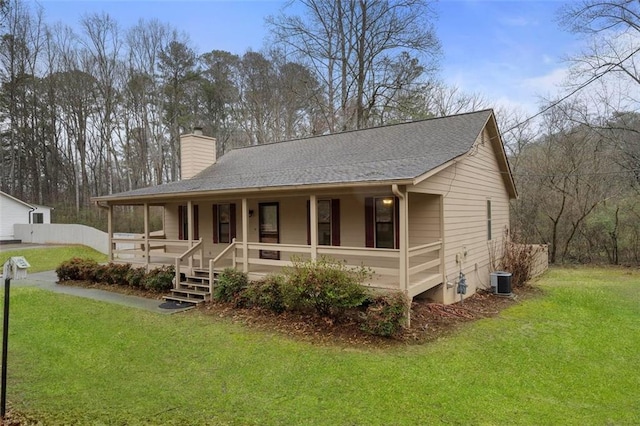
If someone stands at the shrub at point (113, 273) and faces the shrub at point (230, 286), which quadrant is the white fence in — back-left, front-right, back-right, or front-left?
back-left

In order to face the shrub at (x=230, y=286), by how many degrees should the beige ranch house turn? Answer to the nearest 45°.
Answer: approximately 45° to its right

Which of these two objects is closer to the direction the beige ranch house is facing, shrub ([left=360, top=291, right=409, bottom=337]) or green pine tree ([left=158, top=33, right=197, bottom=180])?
the shrub

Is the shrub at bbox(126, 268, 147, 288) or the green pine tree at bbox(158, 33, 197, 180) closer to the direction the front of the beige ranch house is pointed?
the shrub

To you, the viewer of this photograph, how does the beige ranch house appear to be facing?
facing the viewer and to the left of the viewer

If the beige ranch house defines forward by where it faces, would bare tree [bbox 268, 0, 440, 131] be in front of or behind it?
behind

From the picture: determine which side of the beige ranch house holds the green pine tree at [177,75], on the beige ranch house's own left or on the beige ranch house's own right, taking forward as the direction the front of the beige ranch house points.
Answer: on the beige ranch house's own right

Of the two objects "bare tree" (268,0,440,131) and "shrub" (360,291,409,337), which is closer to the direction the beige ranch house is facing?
the shrub

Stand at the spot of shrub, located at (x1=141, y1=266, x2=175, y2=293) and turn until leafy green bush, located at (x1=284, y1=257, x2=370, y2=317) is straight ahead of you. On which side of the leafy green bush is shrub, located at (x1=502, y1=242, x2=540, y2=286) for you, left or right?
left

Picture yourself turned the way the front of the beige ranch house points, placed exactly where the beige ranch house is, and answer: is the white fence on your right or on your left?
on your right

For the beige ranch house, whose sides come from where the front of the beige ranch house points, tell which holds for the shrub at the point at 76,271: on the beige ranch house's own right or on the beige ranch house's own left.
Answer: on the beige ranch house's own right

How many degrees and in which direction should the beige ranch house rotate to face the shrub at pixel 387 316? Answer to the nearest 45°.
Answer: approximately 45° to its left
